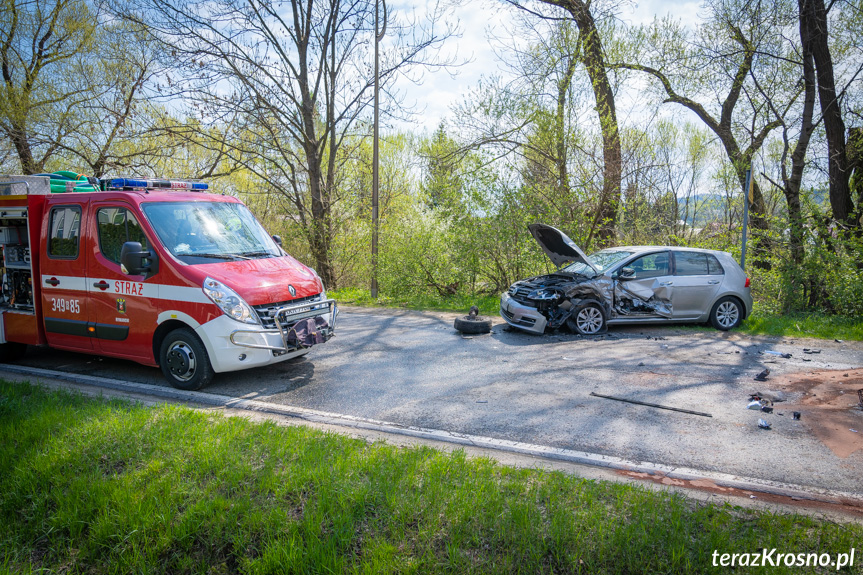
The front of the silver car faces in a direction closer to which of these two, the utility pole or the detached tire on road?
the detached tire on road

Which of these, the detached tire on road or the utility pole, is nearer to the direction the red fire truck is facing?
the detached tire on road

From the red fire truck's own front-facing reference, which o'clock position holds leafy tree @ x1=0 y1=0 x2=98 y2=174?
The leafy tree is roughly at 7 o'clock from the red fire truck.

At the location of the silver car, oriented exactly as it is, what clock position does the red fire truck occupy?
The red fire truck is roughly at 12 o'clock from the silver car.

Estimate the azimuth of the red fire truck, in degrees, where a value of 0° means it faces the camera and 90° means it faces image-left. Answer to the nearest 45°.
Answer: approximately 315°

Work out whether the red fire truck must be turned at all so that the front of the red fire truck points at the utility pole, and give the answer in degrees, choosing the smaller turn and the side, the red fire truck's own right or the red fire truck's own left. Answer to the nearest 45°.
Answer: approximately 90° to the red fire truck's own left

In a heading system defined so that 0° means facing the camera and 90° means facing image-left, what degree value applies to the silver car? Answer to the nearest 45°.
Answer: approximately 45°

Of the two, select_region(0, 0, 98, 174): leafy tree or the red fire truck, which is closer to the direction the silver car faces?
the red fire truck
